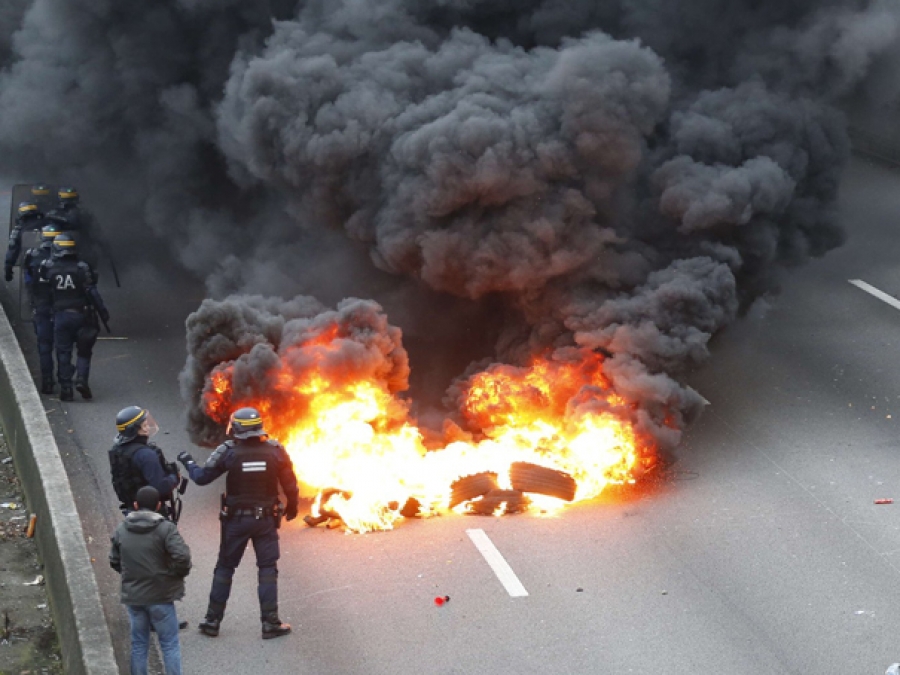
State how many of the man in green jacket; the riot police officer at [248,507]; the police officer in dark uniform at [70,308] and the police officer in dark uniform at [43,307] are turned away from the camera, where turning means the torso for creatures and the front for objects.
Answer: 4

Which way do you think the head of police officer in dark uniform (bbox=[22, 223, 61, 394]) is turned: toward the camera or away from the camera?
away from the camera

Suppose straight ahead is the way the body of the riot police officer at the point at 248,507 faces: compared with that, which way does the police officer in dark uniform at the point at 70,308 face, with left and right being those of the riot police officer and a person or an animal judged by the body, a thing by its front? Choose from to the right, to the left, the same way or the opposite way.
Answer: the same way

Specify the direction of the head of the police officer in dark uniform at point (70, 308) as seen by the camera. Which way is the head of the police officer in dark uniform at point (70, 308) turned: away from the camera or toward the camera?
away from the camera

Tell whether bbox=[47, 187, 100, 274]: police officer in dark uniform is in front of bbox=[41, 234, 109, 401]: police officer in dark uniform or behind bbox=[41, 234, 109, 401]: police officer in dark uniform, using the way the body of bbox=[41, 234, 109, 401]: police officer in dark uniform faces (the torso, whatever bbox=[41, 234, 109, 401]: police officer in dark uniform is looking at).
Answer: in front

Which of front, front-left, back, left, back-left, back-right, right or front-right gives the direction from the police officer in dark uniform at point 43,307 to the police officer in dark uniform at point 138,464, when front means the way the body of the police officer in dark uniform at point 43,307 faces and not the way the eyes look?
back

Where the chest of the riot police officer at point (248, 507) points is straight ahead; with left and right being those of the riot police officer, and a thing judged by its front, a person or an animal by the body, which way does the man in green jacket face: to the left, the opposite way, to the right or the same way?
the same way

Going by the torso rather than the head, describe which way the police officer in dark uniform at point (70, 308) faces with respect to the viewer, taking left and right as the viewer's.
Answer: facing away from the viewer

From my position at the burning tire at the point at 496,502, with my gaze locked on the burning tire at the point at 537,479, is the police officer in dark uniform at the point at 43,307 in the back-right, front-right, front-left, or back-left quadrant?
back-left

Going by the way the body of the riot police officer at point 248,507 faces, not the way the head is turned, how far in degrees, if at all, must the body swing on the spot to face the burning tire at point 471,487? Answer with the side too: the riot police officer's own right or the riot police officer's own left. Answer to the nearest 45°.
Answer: approximately 45° to the riot police officer's own right

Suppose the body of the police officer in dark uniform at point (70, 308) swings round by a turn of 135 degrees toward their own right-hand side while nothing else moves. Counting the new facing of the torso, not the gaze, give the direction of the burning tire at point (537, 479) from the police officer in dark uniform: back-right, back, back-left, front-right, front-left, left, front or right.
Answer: front

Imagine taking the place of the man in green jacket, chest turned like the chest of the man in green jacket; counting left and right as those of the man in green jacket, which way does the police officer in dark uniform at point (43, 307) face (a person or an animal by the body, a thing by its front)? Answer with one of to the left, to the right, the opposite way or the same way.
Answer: the same way

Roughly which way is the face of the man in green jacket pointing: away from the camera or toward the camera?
away from the camera

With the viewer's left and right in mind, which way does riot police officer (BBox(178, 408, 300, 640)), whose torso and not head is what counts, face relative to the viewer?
facing away from the viewer

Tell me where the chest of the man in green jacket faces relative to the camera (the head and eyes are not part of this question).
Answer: away from the camera

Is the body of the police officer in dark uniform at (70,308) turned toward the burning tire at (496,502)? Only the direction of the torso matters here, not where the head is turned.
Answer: no

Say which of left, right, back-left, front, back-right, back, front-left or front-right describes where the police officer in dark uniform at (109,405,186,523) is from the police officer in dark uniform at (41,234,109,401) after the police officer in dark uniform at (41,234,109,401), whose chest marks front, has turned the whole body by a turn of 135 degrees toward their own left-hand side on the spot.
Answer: front-left

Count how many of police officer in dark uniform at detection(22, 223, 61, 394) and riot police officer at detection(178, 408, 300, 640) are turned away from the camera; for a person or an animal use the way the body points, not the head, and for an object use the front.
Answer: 2

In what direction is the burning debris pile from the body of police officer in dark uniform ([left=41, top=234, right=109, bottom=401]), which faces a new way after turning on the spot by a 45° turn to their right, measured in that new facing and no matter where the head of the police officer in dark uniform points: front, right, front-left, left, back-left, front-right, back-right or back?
right

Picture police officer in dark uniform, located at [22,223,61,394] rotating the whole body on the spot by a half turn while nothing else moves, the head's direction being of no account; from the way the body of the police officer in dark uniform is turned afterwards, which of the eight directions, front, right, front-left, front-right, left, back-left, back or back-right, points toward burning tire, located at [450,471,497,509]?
front-left
